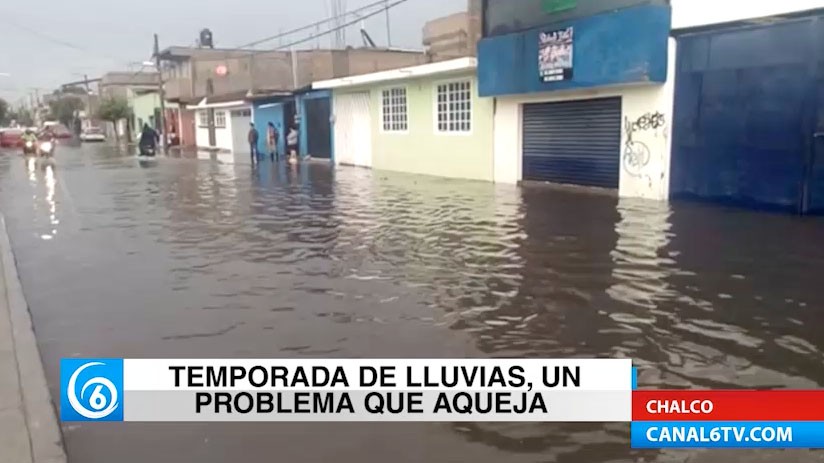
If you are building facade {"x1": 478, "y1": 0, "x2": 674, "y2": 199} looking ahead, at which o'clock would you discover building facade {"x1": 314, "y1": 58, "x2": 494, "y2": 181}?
building facade {"x1": 314, "y1": 58, "x2": 494, "y2": 181} is roughly at 3 o'clock from building facade {"x1": 478, "y1": 0, "x2": 674, "y2": 199}.

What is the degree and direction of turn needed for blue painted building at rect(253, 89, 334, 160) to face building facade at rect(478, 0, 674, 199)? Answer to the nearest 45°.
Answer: approximately 45° to its left

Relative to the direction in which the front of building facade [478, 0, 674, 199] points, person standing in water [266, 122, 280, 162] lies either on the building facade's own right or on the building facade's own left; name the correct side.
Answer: on the building facade's own right

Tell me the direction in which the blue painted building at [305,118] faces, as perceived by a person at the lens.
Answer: facing the viewer and to the left of the viewer

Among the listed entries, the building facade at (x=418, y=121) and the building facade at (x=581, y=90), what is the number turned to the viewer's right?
0

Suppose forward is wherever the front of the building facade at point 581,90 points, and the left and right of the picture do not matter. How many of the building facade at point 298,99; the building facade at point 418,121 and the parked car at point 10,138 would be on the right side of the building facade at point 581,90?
3

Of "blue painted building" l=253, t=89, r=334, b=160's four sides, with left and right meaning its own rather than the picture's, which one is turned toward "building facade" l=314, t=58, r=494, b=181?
left

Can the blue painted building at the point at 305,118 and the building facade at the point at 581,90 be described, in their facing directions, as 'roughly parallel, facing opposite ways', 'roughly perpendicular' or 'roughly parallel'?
roughly parallel

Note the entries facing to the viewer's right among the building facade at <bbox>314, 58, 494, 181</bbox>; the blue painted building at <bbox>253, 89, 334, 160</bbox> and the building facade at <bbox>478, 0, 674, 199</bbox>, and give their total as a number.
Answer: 0

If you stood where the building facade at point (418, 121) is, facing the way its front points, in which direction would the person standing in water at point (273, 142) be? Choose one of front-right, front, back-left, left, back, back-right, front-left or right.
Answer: right

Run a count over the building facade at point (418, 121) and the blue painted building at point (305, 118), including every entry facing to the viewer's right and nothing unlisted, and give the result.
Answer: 0

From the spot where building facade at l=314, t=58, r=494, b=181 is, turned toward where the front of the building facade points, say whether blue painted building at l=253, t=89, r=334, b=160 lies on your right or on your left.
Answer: on your right

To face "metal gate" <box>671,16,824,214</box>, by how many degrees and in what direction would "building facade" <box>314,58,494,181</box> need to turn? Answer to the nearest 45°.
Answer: approximately 90° to its left
